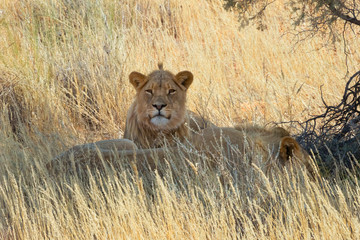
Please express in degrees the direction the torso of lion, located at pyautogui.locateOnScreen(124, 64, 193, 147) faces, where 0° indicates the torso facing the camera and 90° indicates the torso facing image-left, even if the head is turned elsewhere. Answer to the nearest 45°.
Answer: approximately 0°

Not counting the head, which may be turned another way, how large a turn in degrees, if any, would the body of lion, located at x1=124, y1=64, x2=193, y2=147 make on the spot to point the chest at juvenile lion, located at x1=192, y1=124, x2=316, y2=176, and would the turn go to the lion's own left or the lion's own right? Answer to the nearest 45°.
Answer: approximately 45° to the lion's own left
